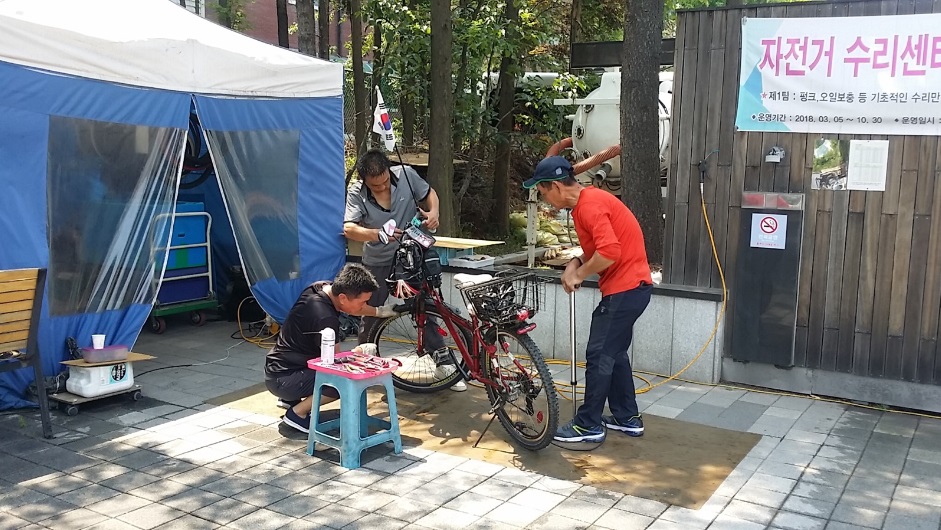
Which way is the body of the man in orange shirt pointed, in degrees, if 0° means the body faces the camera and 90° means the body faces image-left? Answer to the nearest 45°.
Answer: approximately 90°

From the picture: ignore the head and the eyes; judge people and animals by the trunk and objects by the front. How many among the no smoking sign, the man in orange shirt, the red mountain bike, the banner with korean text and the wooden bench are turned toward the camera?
2

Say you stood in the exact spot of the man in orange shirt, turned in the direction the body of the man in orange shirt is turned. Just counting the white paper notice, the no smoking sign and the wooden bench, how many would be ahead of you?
1

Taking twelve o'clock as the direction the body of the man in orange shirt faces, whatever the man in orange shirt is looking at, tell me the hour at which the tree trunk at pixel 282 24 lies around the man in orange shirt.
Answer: The tree trunk is roughly at 2 o'clock from the man in orange shirt.

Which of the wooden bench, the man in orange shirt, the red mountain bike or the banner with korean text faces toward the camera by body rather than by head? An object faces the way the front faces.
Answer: the banner with korean text

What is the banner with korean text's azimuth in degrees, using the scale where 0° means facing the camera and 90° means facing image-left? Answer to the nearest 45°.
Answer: approximately 0°

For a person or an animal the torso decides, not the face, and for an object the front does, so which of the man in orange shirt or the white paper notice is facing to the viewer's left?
the man in orange shirt

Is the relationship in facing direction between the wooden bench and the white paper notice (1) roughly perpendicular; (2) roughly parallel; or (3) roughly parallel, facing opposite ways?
roughly perpendicular

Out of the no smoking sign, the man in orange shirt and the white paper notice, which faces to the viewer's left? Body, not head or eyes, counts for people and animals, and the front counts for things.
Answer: the man in orange shirt

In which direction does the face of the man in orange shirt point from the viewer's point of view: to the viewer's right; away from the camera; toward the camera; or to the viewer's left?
to the viewer's left

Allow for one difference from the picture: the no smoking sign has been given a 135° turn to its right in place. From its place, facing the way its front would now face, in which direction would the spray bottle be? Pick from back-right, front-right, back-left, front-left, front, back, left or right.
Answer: left

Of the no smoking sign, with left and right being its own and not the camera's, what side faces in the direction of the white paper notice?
left
